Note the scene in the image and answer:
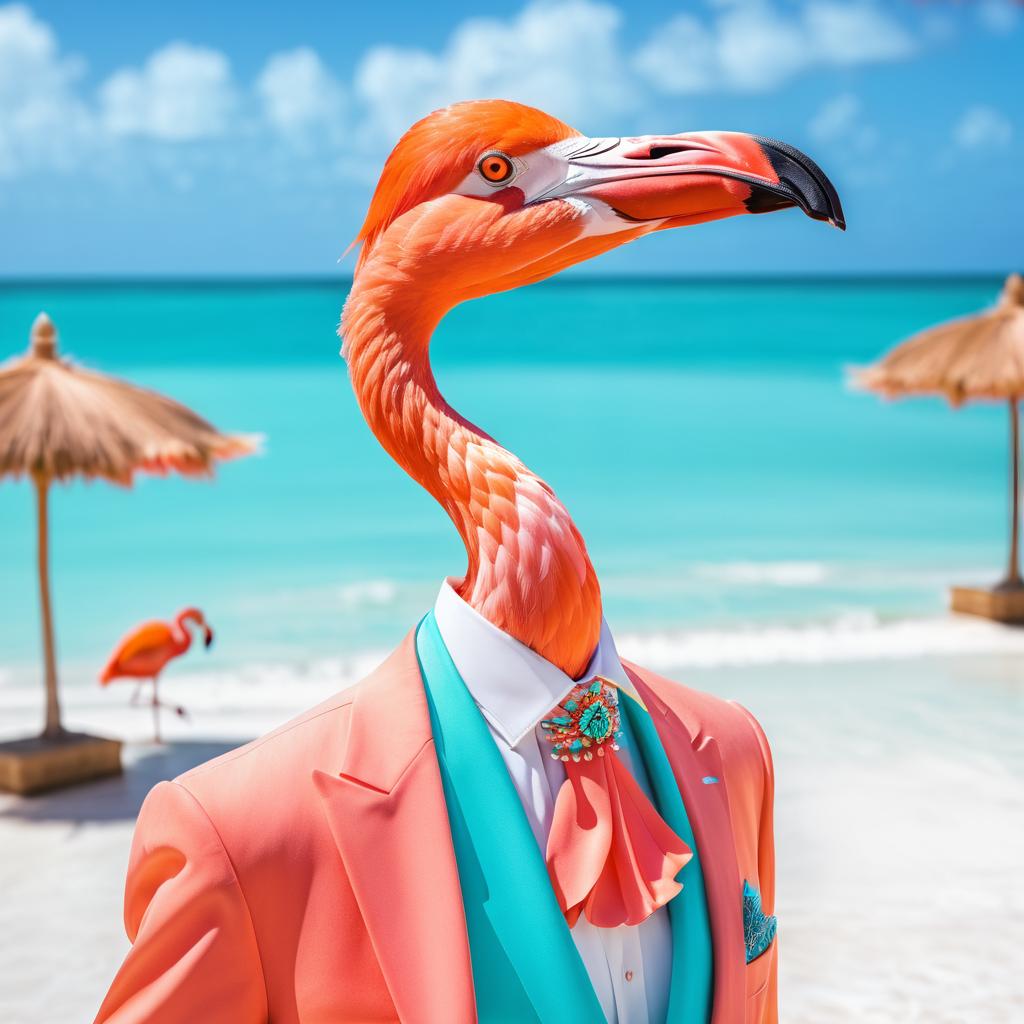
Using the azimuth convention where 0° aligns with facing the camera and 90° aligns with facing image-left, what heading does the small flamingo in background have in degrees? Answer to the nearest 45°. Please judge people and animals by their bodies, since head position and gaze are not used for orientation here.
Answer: approximately 270°

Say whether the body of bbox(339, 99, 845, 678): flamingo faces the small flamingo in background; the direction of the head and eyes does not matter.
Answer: no

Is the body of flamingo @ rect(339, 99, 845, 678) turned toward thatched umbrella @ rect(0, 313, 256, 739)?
no

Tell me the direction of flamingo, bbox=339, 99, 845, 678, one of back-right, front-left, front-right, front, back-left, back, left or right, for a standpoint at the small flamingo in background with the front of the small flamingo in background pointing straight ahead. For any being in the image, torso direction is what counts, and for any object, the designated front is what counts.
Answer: right
